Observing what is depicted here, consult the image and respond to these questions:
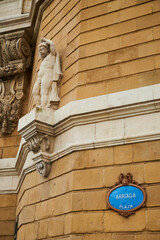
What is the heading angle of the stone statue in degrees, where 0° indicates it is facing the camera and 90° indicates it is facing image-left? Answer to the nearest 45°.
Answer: approximately 45°

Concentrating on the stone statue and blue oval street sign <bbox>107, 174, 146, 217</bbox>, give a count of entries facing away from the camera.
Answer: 0

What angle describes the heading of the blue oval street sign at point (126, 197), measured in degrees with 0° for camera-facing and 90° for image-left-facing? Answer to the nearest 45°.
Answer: approximately 0°
